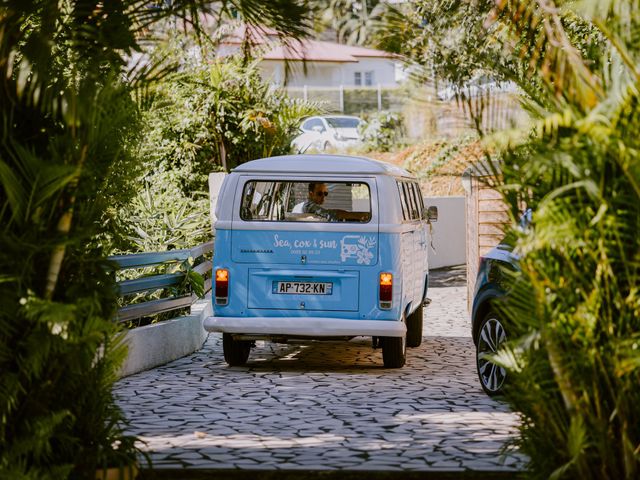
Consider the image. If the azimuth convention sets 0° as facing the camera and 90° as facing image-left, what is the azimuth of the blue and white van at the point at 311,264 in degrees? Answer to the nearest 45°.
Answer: approximately 180°

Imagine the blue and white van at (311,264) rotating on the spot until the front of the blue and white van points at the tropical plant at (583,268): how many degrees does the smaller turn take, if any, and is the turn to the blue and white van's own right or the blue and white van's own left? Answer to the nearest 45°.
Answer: approximately 180°

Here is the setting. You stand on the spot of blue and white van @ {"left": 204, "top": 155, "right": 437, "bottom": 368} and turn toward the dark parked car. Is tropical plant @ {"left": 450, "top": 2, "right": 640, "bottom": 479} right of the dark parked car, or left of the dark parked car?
right

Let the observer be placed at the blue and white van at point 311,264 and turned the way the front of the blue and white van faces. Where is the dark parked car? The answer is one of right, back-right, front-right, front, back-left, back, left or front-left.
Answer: back-right
